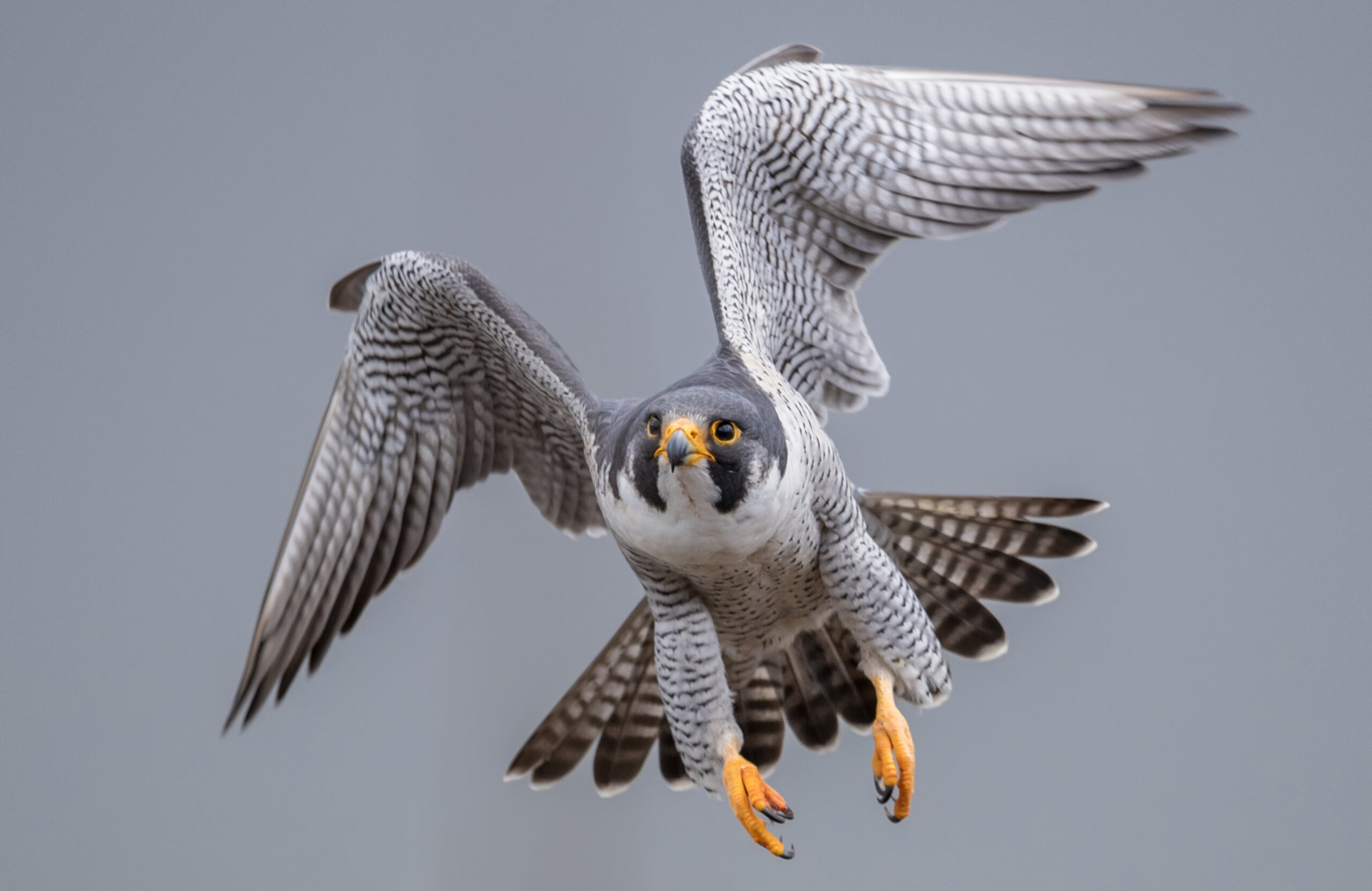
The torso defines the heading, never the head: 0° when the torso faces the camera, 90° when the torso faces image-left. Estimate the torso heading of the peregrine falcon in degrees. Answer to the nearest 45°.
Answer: approximately 0°
